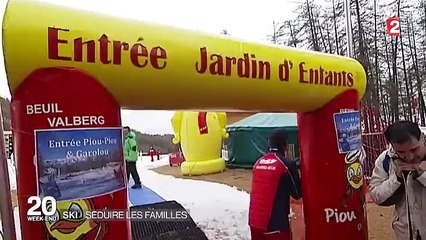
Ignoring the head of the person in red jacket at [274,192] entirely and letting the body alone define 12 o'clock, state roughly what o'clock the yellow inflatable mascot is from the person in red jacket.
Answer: The yellow inflatable mascot is roughly at 10 o'clock from the person in red jacket.

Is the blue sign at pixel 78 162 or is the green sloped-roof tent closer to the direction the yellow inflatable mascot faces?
the blue sign

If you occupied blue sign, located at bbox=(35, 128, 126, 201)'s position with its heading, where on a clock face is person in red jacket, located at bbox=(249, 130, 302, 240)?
The person in red jacket is roughly at 8 o'clock from the blue sign.

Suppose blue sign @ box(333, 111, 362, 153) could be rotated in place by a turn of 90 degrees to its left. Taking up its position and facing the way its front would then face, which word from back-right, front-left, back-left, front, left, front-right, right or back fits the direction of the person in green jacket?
back-left

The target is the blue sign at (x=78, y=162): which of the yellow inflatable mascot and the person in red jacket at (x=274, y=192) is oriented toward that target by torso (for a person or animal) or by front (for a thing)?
the yellow inflatable mascot

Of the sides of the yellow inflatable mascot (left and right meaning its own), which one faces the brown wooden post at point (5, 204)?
front

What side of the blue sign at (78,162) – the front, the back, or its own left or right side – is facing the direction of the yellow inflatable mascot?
back

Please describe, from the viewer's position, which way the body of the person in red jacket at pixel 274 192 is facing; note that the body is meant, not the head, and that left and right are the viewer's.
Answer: facing away from the viewer and to the right of the viewer

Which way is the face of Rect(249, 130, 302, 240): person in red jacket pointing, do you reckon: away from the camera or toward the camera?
away from the camera

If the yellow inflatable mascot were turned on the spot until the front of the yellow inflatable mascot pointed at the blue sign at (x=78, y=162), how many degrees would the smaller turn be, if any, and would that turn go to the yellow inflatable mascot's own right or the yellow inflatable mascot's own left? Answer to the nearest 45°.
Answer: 0° — it already faces it
